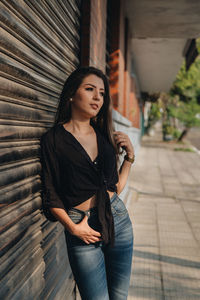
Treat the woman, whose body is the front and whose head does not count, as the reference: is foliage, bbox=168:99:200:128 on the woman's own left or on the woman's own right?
on the woman's own left

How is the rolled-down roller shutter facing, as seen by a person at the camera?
facing to the right of the viewer

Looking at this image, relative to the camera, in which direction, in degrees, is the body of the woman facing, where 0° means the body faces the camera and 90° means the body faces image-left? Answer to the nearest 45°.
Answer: approximately 315°

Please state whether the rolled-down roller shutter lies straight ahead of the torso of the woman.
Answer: no

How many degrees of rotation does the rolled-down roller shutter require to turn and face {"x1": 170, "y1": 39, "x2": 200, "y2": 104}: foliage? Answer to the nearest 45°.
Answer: approximately 45° to its left

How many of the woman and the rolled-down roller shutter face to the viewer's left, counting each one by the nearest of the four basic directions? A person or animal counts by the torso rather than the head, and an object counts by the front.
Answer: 0

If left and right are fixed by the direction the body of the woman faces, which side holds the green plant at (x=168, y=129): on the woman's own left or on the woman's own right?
on the woman's own left

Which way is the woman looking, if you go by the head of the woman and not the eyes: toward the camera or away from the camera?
toward the camera
